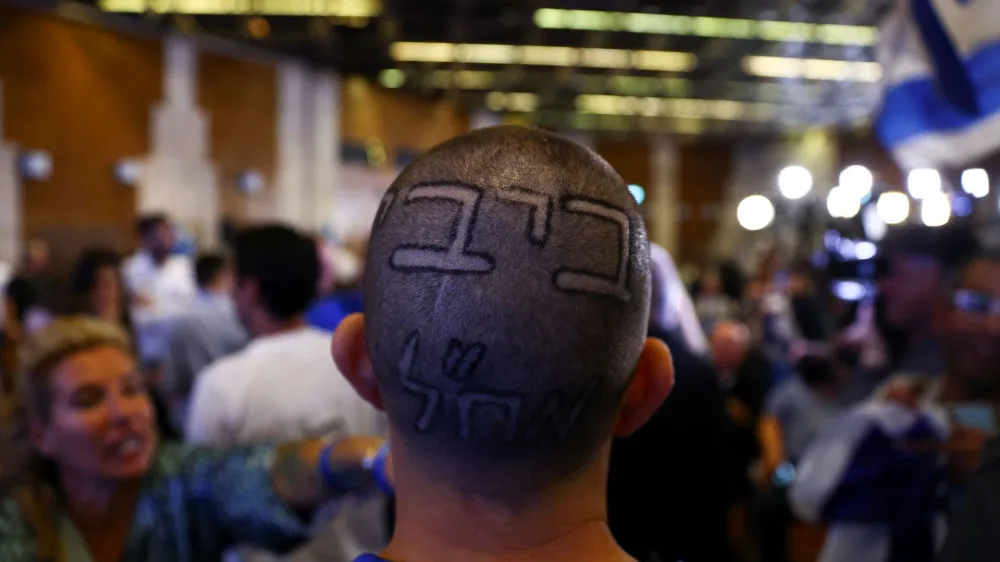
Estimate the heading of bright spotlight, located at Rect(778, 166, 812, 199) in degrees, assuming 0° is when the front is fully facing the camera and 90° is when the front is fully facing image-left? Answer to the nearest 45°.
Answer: approximately 0°

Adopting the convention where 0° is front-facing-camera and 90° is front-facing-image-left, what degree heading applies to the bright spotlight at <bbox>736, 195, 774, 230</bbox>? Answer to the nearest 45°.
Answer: approximately 0°
